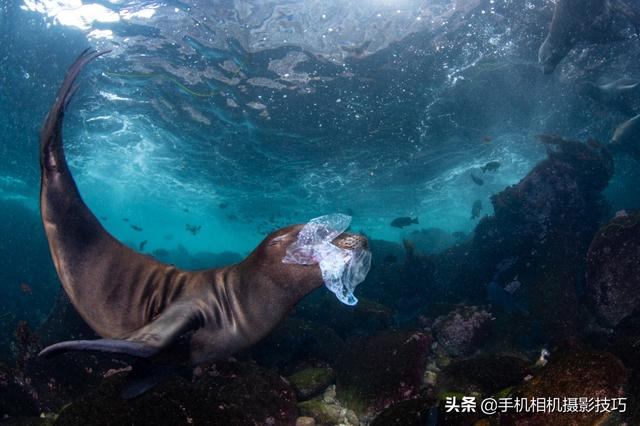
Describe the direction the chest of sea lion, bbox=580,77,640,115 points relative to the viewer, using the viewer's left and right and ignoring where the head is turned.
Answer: facing to the left of the viewer

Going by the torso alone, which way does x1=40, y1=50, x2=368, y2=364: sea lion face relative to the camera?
to the viewer's right
